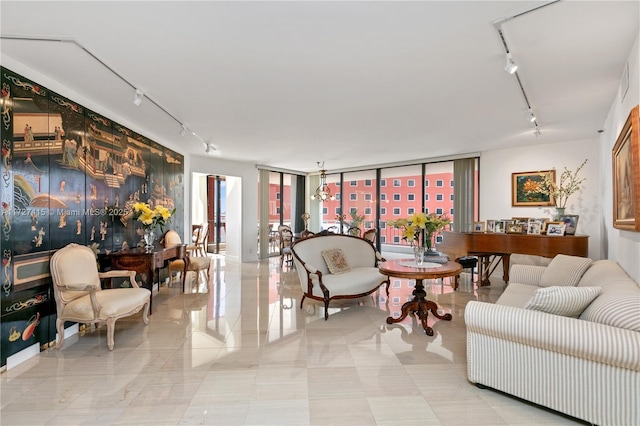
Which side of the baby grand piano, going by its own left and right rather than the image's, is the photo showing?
left

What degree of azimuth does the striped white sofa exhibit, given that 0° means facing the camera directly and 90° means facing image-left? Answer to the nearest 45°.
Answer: approximately 90°

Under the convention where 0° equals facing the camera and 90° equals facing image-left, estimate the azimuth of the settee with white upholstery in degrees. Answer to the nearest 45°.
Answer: approximately 315°

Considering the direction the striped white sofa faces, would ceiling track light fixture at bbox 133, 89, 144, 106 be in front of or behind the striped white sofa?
in front

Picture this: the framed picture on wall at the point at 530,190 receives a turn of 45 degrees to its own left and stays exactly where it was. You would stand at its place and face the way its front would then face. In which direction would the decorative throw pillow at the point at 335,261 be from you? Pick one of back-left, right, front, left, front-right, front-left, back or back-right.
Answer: right

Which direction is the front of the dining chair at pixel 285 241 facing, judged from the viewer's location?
facing away from the viewer and to the right of the viewer

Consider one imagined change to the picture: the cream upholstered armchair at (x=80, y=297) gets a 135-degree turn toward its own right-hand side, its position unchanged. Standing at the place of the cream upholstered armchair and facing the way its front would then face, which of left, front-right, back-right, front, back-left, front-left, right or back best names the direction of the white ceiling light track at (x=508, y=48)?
back-left

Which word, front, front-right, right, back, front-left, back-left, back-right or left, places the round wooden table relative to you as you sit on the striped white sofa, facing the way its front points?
front-right

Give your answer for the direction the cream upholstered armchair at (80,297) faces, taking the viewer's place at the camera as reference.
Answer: facing the viewer and to the right of the viewer

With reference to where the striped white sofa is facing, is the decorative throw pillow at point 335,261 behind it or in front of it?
in front

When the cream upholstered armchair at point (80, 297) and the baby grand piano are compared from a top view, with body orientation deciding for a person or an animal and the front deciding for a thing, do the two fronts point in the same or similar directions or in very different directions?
very different directions

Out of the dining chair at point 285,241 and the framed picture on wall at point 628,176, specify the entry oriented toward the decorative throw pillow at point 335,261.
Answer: the framed picture on wall

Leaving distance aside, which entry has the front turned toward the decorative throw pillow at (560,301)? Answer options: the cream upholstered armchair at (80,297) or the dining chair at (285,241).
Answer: the cream upholstered armchair

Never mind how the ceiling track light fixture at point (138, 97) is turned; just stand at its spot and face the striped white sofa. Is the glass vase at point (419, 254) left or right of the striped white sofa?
left

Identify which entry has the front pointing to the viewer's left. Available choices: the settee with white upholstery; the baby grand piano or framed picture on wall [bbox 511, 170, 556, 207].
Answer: the baby grand piano
